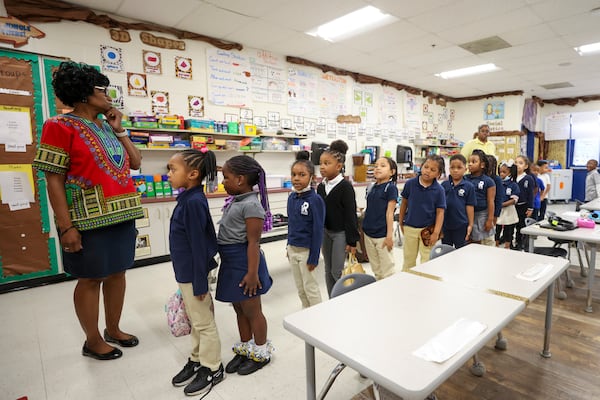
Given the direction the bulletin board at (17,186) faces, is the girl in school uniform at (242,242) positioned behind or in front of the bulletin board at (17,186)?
in front

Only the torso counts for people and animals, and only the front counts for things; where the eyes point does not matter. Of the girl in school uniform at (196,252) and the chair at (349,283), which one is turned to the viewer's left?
the girl in school uniform

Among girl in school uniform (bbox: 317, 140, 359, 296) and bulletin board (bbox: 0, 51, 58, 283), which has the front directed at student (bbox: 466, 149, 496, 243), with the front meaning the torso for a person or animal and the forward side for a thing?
the bulletin board

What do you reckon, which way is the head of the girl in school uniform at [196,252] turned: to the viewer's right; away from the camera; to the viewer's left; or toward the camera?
to the viewer's left

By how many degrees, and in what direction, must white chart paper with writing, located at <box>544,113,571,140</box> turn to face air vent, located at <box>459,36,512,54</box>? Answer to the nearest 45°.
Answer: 0° — it already faces it

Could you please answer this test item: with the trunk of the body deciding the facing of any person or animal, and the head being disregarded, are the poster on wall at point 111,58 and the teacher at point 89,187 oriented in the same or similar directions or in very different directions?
same or similar directions

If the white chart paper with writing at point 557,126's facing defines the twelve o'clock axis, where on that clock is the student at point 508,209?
The student is roughly at 12 o'clock from the white chart paper with writing.

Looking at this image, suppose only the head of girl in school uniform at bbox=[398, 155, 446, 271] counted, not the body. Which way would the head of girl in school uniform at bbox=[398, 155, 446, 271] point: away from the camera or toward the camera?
toward the camera

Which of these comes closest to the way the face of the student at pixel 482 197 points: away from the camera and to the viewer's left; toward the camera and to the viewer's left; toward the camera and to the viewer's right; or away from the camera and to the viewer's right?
toward the camera and to the viewer's left

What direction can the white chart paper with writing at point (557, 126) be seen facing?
toward the camera

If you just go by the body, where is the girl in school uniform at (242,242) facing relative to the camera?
to the viewer's left

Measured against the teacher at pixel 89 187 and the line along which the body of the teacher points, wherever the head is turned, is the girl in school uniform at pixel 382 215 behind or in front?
in front

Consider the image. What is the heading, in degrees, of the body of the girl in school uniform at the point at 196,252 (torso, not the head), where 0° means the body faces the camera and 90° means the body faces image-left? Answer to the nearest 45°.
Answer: approximately 90°

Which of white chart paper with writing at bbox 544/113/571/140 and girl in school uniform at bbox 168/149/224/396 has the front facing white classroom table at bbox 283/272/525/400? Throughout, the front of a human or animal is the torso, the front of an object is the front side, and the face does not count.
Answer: the white chart paper with writing
